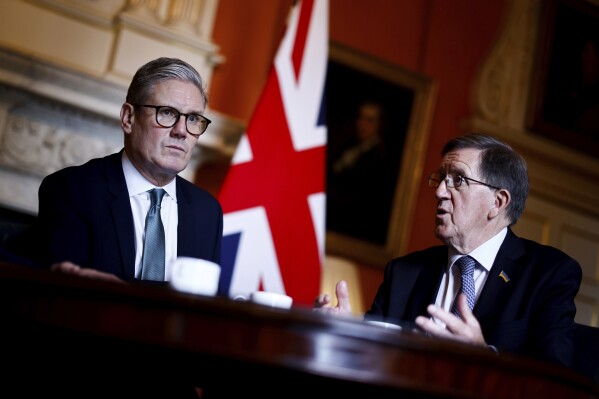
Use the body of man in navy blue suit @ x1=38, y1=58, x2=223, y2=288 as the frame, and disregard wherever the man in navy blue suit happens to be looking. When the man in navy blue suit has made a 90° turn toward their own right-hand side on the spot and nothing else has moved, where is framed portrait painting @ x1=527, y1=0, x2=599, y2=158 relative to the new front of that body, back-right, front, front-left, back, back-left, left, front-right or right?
back

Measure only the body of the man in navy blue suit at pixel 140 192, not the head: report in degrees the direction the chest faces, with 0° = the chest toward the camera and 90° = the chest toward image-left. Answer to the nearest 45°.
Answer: approximately 315°

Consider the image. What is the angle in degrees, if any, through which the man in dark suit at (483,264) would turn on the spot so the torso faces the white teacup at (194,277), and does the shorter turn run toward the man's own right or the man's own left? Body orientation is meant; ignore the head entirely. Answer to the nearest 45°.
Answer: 0° — they already face it

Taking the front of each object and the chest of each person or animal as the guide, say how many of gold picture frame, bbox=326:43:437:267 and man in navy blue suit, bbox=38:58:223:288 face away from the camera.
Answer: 0

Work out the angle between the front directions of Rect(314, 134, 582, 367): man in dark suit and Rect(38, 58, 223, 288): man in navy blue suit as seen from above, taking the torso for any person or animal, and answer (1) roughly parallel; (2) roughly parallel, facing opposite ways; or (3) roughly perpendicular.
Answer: roughly perpendicular

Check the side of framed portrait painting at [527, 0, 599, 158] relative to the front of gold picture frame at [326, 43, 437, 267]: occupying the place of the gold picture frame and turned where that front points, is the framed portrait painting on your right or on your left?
on your left

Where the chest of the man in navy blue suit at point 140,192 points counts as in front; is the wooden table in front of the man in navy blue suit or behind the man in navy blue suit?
in front

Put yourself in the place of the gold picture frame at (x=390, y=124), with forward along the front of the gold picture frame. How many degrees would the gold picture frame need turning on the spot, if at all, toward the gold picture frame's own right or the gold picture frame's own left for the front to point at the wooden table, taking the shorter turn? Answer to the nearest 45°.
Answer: approximately 45° to the gold picture frame's own right

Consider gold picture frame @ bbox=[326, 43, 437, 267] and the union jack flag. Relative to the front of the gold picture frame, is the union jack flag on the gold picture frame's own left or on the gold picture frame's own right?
on the gold picture frame's own right

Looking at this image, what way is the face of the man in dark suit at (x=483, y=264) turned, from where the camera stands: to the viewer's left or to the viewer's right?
to the viewer's left
